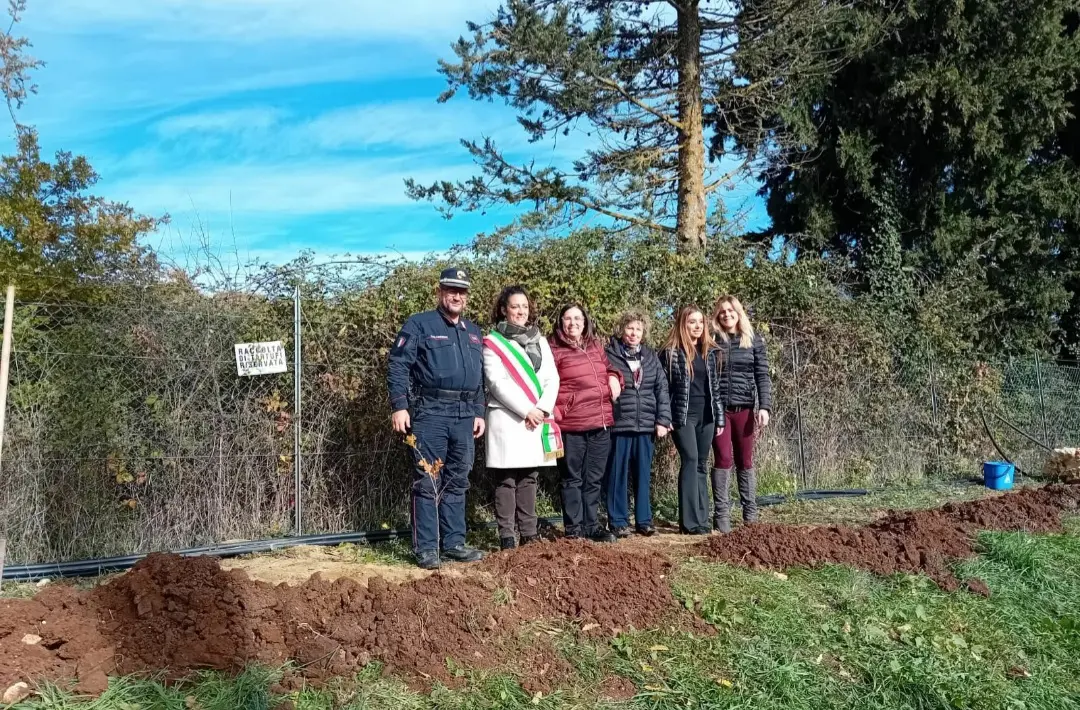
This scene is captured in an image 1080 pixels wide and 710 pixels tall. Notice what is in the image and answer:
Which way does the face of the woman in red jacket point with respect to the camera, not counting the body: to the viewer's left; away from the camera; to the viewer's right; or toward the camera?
toward the camera

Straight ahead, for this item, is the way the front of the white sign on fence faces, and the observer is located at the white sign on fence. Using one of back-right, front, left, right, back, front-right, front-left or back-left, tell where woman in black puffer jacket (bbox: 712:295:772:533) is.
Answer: left

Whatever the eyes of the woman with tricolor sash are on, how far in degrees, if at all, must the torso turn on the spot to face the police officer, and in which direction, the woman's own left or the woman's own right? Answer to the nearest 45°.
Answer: approximately 90° to the woman's own right

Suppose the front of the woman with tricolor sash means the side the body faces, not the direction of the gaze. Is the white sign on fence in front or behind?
behind

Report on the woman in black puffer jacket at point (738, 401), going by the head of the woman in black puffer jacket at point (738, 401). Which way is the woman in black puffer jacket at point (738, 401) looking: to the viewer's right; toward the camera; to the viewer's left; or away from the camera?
toward the camera

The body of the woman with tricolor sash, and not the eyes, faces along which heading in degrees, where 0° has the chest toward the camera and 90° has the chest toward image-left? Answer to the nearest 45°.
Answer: approximately 315°

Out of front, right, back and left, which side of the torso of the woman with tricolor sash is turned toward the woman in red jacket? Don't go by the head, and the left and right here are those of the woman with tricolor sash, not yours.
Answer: left

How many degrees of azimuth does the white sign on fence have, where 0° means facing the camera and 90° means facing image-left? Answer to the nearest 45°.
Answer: approximately 0°

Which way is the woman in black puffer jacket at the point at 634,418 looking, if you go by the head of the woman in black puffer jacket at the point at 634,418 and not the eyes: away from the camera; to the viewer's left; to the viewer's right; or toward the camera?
toward the camera

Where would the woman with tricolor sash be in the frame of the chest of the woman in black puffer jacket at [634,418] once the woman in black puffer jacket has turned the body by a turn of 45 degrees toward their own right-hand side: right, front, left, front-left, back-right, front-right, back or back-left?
front

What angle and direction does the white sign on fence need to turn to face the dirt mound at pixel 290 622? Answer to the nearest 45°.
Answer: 0° — it already faces it

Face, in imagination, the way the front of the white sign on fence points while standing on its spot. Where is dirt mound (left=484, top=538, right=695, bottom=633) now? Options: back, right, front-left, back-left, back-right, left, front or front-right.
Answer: front-left

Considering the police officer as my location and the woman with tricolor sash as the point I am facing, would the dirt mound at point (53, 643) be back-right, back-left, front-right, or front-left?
back-right

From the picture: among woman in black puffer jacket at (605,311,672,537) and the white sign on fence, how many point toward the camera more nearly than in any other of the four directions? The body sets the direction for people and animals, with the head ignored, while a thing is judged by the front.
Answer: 2

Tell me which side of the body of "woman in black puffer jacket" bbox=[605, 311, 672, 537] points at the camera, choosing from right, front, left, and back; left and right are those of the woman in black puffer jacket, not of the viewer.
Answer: front

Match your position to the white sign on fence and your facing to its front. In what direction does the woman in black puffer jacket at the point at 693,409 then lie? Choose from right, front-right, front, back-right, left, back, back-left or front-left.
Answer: left
